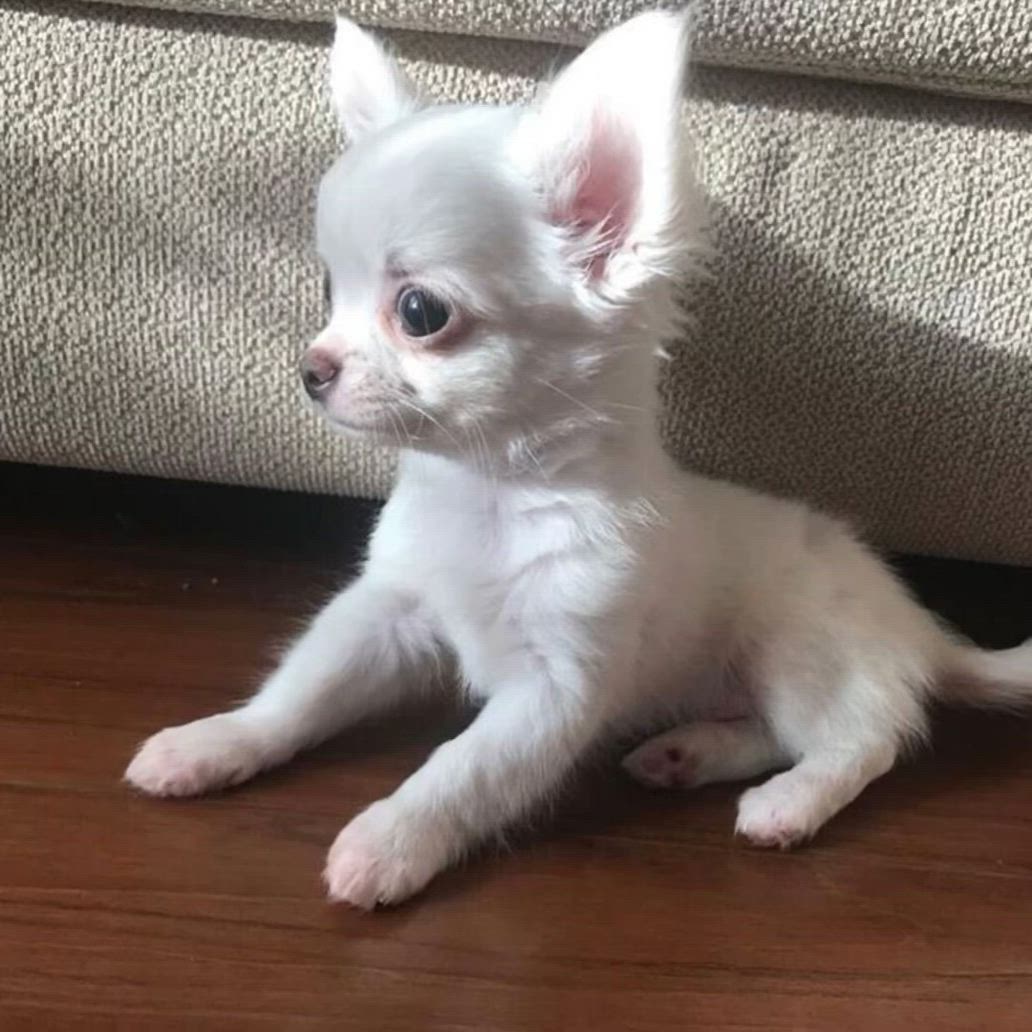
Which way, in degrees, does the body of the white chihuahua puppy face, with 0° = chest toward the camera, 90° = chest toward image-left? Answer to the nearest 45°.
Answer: approximately 45°

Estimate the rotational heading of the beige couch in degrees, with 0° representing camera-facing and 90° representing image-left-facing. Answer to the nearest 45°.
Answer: approximately 0°
